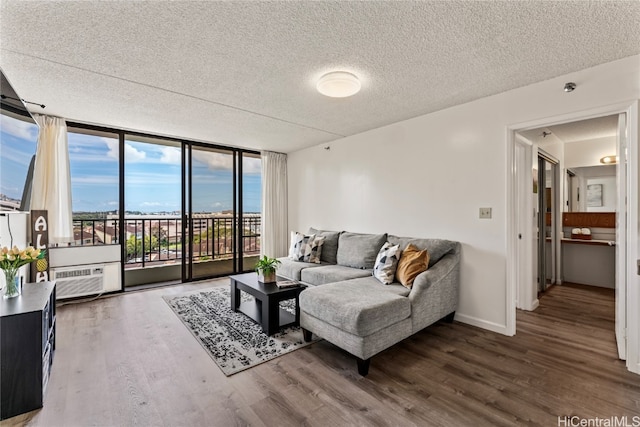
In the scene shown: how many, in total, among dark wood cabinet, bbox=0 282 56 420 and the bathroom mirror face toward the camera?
1

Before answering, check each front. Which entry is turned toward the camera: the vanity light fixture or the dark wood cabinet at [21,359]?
the vanity light fixture

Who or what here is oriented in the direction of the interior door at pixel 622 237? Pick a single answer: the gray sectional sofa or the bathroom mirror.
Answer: the bathroom mirror

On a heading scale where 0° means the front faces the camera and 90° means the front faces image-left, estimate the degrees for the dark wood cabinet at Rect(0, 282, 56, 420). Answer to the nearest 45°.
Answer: approximately 270°

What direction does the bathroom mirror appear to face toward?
toward the camera

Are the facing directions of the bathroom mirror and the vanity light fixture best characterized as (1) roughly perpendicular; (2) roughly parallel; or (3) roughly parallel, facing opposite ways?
roughly parallel

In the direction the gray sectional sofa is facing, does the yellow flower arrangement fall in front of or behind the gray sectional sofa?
in front

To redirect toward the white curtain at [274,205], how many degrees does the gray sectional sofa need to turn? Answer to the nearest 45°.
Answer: approximately 90° to its right

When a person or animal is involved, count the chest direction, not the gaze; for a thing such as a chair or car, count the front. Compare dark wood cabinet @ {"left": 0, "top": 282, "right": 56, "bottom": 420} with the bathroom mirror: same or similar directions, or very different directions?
very different directions

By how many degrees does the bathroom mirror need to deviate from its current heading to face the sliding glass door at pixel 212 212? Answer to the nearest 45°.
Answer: approximately 45° to its right

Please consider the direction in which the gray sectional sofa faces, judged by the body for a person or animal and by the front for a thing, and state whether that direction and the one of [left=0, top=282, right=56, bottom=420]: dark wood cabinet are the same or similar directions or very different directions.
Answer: very different directions

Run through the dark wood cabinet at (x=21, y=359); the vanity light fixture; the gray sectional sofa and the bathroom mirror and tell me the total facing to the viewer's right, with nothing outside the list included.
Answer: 1

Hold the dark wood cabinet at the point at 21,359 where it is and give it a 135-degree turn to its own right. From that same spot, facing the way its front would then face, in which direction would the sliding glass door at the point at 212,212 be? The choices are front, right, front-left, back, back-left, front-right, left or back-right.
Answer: back
